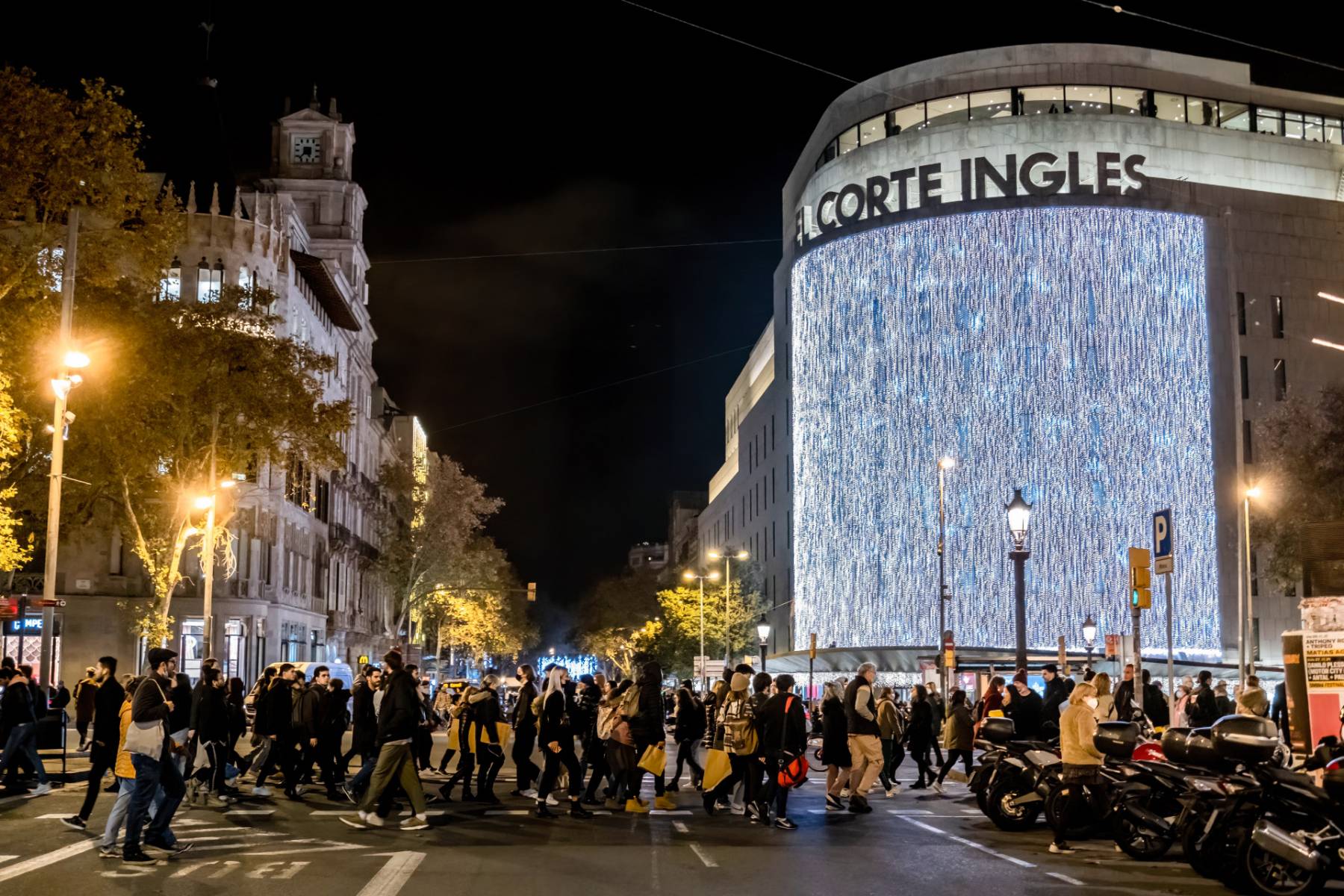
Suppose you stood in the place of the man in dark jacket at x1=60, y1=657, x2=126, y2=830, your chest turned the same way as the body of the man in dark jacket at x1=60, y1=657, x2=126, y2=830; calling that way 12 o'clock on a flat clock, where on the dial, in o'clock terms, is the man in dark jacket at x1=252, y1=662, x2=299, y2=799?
the man in dark jacket at x1=252, y1=662, x2=299, y2=799 is roughly at 4 o'clock from the man in dark jacket at x1=60, y1=657, x2=126, y2=830.

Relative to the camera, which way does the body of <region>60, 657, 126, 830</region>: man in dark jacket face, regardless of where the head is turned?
to the viewer's left

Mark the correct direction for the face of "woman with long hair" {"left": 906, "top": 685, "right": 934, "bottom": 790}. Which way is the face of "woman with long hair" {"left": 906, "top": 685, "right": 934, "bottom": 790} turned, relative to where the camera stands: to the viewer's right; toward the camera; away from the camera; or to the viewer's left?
to the viewer's left

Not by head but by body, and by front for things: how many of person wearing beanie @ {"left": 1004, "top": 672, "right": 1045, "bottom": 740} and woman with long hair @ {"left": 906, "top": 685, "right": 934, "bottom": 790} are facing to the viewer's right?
0

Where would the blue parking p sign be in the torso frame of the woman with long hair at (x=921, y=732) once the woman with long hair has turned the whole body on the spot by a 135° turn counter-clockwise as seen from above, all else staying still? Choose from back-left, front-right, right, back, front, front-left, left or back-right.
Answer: front

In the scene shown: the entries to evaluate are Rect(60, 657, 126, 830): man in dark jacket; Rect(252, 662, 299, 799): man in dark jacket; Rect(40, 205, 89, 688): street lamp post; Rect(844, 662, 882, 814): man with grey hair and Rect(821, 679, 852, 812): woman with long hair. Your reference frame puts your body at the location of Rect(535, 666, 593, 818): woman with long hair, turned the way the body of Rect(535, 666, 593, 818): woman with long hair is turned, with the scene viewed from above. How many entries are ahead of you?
2

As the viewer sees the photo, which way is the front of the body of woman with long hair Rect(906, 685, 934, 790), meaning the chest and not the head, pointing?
to the viewer's left
